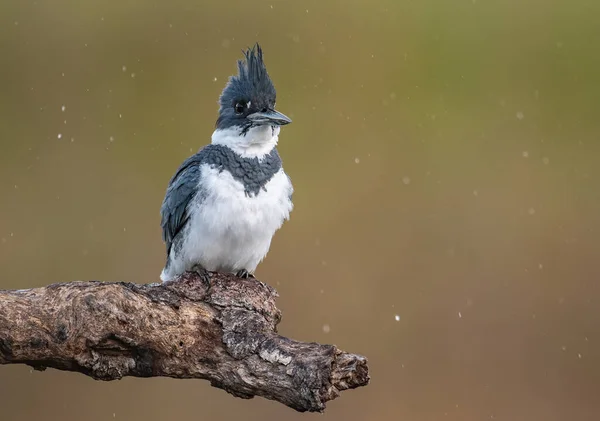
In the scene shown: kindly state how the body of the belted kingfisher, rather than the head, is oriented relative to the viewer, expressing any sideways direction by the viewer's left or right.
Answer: facing the viewer and to the right of the viewer
